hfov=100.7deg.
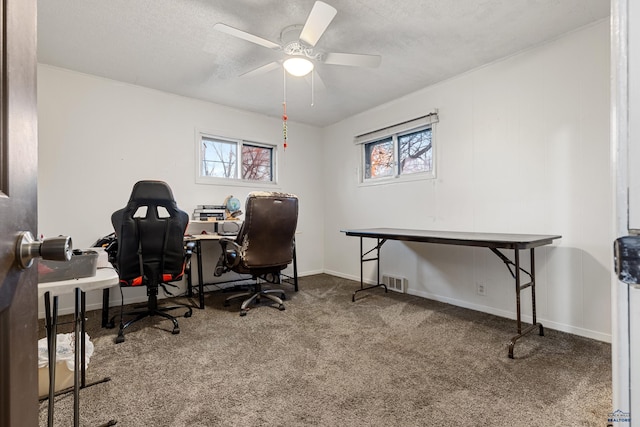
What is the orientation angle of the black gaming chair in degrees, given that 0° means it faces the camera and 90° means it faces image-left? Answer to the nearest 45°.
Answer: approximately 180°

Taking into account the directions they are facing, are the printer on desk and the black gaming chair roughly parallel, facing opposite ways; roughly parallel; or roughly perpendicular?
roughly parallel, facing opposite ways

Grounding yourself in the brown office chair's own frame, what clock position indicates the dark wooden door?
The dark wooden door is roughly at 8 o'clock from the brown office chair.

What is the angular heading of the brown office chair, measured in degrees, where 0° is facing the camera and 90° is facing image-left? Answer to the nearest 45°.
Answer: approximately 135°

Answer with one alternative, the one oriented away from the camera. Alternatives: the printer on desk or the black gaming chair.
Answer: the black gaming chair

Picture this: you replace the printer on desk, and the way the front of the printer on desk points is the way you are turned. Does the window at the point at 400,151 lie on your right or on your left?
on your left

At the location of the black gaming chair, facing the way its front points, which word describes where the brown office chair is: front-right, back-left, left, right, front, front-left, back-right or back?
right

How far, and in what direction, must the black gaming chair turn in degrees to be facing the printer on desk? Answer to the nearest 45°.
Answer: approximately 45° to its right

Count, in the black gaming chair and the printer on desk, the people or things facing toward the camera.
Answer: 1

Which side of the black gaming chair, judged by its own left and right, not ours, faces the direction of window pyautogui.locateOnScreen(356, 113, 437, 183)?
right

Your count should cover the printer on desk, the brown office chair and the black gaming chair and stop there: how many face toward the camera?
1

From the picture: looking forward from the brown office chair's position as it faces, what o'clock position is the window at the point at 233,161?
The window is roughly at 1 o'clock from the brown office chair.

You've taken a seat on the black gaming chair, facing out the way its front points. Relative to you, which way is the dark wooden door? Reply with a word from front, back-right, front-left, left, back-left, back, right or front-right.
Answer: back

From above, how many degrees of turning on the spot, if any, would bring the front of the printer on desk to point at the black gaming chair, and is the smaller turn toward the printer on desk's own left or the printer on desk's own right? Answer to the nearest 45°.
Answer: approximately 45° to the printer on desk's own right

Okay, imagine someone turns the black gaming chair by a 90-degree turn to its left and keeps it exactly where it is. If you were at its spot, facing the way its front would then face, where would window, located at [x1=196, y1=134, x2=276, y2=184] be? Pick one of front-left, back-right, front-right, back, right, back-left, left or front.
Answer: back-right

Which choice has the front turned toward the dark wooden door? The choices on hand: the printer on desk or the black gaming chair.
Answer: the printer on desk

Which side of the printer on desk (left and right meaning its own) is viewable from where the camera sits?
front
